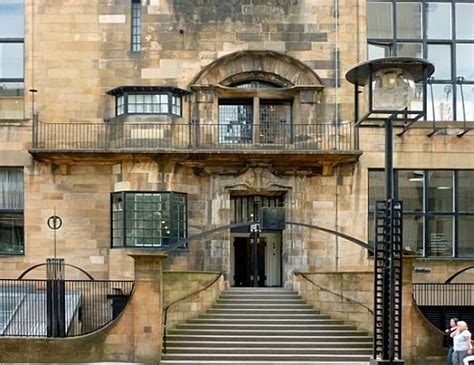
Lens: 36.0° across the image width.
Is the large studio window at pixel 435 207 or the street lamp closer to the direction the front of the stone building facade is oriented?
the street lamp

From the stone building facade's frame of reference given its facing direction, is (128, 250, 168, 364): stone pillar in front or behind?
in front

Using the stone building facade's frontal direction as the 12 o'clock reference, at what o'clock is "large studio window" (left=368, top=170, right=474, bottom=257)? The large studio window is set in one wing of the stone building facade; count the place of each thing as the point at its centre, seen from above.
The large studio window is roughly at 9 o'clock from the stone building facade.

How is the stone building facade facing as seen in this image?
toward the camera

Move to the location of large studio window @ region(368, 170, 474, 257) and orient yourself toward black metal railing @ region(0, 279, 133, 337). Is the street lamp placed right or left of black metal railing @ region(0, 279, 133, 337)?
left

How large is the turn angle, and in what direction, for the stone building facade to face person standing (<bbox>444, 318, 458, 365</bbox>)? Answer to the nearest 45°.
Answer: approximately 45° to its left

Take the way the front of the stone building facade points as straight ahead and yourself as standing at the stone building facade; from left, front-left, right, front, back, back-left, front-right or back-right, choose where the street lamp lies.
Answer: front

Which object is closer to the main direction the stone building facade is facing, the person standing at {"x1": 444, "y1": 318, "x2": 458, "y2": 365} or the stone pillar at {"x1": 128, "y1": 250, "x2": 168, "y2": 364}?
the stone pillar
